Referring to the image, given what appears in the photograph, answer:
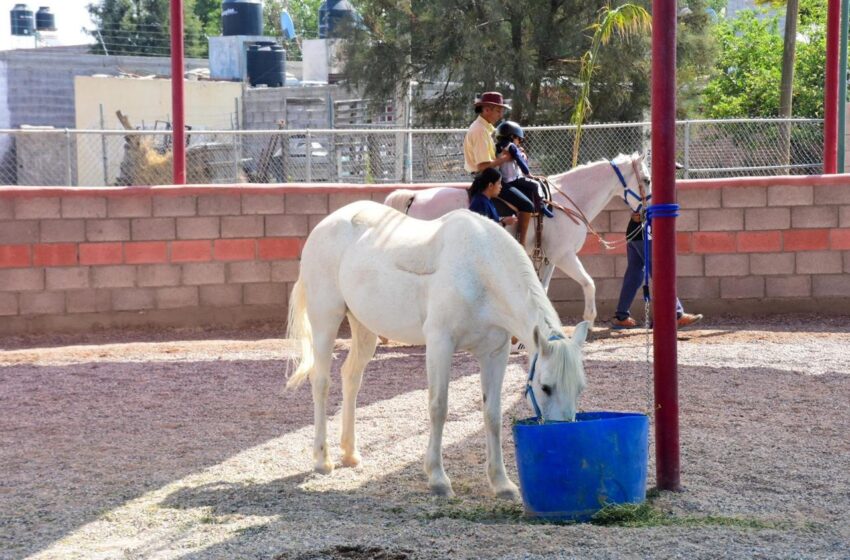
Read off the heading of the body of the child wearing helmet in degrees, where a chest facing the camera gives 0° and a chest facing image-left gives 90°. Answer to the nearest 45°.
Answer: approximately 270°

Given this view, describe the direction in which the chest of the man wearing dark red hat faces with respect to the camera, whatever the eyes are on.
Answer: to the viewer's right

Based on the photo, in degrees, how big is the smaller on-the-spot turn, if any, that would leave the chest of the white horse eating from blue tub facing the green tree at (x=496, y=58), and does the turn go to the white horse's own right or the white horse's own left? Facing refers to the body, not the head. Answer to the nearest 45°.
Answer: approximately 135° to the white horse's own left

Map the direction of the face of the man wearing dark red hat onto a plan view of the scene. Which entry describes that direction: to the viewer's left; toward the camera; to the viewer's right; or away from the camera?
to the viewer's right

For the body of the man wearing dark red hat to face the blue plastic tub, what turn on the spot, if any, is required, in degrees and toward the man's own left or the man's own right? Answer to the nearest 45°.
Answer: approximately 90° to the man's own right

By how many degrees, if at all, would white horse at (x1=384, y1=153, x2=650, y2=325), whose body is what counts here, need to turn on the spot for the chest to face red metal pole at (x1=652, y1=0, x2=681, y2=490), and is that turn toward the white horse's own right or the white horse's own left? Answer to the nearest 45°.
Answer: approximately 90° to the white horse's own right

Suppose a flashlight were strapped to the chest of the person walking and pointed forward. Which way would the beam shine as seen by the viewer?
to the viewer's right

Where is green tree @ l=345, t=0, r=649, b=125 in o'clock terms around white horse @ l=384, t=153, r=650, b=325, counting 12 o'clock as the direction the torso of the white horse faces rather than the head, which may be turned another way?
The green tree is roughly at 9 o'clock from the white horse.

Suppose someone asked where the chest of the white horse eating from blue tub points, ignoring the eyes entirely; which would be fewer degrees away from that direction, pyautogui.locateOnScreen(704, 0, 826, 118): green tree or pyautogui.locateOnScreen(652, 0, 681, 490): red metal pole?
the red metal pole

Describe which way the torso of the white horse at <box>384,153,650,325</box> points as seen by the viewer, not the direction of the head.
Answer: to the viewer's right

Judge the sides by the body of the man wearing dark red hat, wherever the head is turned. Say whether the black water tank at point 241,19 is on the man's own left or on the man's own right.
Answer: on the man's own left

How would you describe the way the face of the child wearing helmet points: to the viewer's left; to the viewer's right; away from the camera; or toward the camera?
to the viewer's right

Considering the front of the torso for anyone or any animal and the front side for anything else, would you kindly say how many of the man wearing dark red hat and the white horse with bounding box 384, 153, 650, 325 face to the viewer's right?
2
